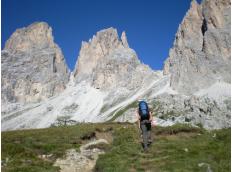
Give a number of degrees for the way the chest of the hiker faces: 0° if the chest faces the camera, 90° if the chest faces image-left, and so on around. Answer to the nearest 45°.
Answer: approximately 180°
